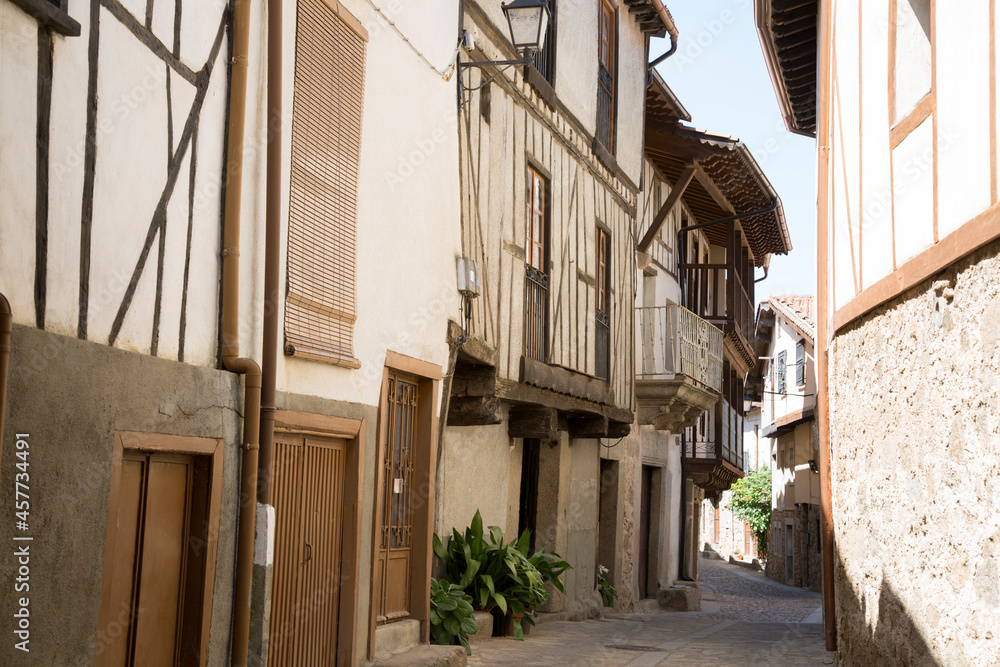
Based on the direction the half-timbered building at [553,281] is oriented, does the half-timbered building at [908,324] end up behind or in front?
in front

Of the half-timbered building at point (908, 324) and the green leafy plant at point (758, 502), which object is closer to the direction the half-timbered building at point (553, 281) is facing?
the half-timbered building

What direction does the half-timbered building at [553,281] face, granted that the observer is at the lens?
facing the viewer and to the right of the viewer

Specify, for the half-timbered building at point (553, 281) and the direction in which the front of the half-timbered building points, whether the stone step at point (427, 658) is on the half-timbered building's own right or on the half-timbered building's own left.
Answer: on the half-timbered building's own right

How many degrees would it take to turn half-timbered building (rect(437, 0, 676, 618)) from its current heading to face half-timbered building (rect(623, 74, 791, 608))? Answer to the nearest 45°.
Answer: approximately 135° to its left
